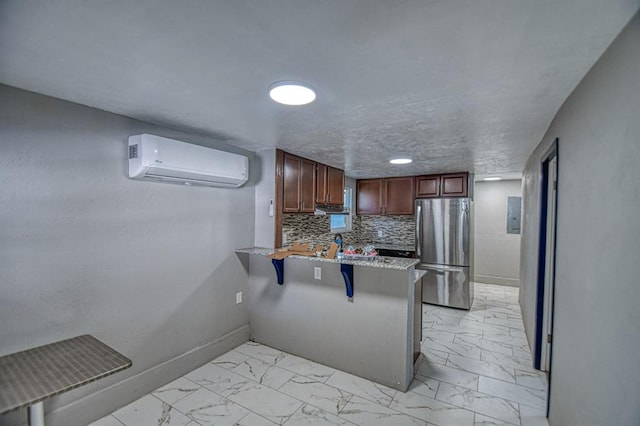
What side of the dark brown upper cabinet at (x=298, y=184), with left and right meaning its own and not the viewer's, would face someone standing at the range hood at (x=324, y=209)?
left

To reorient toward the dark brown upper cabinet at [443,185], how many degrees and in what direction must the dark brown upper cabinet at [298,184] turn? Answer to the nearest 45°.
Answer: approximately 90° to its left

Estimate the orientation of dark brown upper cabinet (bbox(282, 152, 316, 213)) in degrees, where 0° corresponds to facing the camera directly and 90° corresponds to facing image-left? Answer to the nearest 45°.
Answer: approximately 315°

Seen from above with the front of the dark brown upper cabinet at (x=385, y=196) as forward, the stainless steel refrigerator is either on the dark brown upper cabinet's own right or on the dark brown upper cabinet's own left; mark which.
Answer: on the dark brown upper cabinet's own left

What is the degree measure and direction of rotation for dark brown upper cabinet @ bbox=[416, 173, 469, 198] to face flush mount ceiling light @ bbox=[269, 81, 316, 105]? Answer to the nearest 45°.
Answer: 0° — it already faces it

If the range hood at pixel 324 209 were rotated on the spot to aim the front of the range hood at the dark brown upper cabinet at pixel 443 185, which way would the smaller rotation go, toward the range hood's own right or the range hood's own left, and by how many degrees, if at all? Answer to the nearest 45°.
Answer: approximately 45° to the range hood's own left
